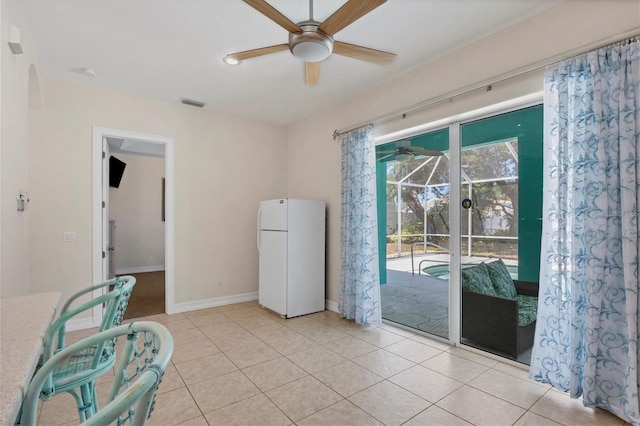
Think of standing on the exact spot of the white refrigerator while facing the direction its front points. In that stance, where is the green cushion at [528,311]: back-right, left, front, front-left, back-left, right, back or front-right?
left

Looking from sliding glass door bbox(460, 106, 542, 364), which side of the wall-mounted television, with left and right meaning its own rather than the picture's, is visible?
front

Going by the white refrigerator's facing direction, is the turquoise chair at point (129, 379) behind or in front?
in front

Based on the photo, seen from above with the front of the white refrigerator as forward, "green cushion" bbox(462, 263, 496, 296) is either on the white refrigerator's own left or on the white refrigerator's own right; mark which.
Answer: on the white refrigerator's own left

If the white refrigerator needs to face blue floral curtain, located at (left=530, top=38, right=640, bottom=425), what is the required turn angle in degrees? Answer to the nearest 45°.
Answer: approximately 90° to its left

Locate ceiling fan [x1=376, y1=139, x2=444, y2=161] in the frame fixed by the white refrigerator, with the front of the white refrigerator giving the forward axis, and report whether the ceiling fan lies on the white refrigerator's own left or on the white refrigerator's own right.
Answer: on the white refrigerator's own left

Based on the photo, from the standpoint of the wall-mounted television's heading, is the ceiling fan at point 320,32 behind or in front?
in front

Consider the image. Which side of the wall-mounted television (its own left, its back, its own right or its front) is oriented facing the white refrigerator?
front

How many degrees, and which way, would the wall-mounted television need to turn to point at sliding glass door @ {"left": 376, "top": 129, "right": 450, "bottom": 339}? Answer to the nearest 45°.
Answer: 0° — it already faces it

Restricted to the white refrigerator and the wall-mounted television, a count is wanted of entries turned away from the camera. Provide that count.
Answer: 0

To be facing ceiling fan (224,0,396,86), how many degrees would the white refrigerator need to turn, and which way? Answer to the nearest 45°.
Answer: approximately 45° to its left

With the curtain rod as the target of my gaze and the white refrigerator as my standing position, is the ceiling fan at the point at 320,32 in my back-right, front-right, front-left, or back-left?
front-right

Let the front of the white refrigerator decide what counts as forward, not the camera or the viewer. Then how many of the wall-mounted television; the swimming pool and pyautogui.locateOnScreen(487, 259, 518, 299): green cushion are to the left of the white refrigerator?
2

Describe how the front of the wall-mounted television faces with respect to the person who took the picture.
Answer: facing the viewer and to the right of the viewer

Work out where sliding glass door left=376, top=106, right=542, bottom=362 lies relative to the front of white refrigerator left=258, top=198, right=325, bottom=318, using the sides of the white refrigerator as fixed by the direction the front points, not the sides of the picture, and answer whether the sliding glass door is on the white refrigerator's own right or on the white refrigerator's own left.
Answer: on the white refrigerator's own left

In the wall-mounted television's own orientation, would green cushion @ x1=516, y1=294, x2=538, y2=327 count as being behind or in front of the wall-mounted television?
in front

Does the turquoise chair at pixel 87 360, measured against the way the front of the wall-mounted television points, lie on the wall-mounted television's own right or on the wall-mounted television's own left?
on the wall-mounted television's own right

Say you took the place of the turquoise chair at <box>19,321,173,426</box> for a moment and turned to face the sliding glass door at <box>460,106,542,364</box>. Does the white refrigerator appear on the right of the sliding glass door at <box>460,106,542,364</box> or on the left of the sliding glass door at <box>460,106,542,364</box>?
left
